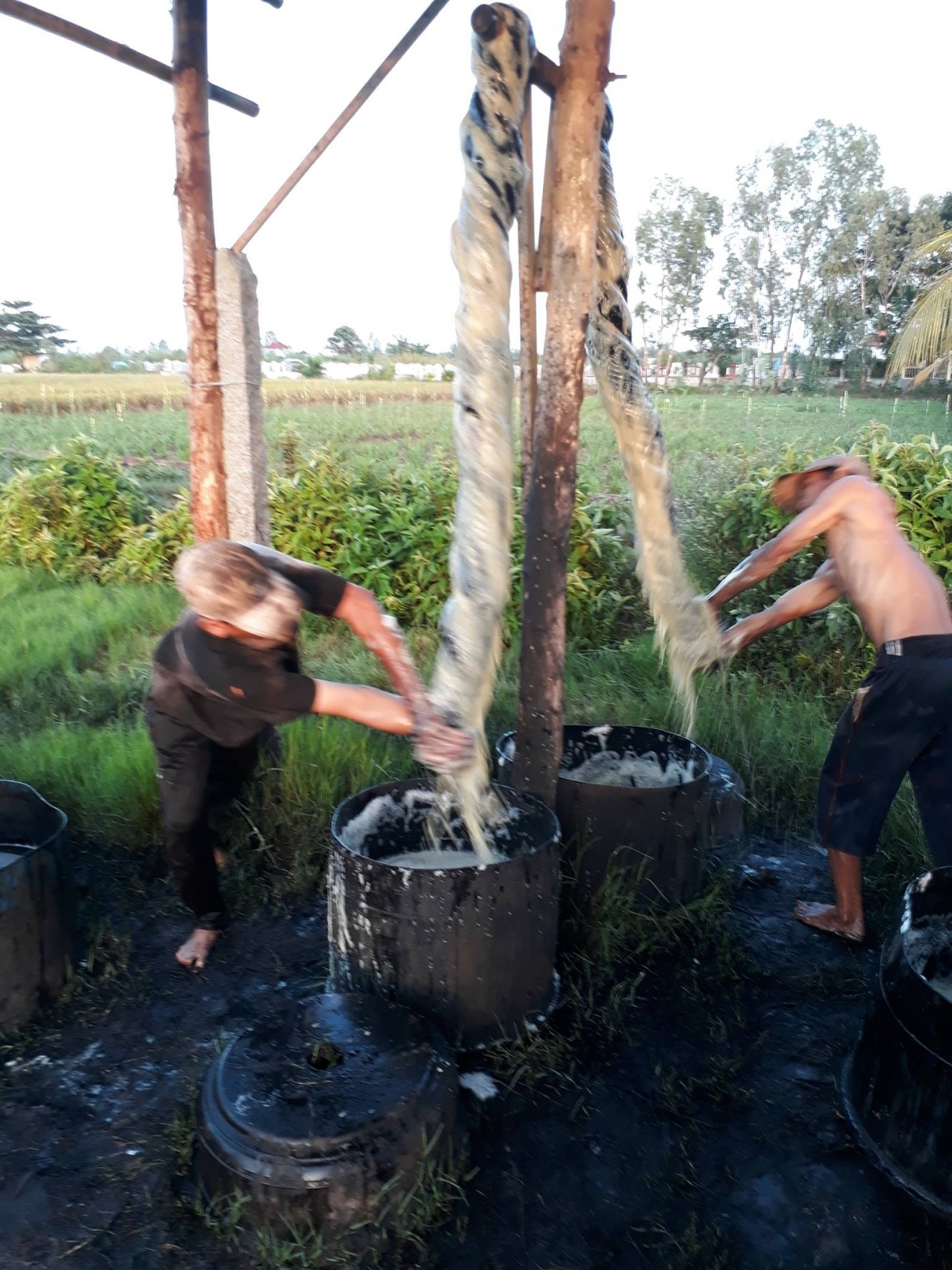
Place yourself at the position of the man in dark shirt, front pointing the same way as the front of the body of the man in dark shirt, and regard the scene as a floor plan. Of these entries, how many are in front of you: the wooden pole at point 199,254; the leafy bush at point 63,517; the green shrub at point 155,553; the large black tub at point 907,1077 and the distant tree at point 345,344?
1

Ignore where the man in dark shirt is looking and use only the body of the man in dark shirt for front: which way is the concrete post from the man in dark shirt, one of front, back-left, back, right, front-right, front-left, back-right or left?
back-left

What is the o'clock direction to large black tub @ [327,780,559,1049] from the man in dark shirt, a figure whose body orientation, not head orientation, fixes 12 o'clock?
The large black tub is roughly at 12 o'clock from the man in dark shirt.

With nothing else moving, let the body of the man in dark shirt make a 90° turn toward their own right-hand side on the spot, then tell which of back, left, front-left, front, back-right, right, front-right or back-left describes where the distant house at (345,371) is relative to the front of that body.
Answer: back-right

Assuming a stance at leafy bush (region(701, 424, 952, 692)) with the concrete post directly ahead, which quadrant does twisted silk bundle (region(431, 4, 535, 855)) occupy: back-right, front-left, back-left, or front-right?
front-left

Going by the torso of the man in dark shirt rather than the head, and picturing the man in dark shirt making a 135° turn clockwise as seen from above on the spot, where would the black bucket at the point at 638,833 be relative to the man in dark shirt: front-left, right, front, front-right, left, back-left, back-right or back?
back

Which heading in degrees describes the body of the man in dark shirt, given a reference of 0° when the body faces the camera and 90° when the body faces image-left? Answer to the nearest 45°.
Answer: approximately 315°

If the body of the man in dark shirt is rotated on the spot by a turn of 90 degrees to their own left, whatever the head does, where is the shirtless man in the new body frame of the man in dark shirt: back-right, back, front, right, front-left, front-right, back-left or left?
front-right

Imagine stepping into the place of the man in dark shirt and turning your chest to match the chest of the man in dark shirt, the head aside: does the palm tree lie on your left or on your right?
on your left

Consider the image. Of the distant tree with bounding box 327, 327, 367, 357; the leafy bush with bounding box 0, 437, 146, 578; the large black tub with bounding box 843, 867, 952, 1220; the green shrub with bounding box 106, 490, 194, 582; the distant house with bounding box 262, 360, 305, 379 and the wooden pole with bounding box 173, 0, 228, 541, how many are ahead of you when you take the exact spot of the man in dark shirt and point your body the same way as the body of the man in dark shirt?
1

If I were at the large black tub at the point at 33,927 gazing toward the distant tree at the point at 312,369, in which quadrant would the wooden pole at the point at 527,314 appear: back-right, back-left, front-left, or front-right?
front-right

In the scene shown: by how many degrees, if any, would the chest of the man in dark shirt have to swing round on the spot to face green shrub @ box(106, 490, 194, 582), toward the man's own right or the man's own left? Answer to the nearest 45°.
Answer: approximately 135° to the man's own left

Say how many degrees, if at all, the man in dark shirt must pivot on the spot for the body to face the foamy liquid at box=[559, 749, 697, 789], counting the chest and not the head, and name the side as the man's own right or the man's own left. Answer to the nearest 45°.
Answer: approximately 45° to the man's own left

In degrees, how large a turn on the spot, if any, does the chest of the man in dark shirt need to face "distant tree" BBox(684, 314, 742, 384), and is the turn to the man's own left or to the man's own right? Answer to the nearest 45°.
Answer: approximately 90° to the man's own left

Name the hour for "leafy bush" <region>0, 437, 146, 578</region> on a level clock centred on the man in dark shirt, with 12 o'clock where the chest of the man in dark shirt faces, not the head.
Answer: The leafy bush is roughly at 7 o'clock from the man in dark shirt.
